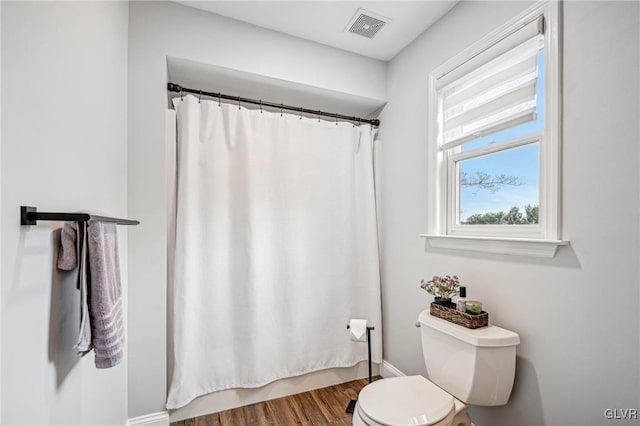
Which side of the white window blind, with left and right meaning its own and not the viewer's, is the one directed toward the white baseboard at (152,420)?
front

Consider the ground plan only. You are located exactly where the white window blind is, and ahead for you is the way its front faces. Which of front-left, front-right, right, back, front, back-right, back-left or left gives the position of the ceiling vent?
front-right

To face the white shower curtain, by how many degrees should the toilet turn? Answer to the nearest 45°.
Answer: approximately 45° to its right

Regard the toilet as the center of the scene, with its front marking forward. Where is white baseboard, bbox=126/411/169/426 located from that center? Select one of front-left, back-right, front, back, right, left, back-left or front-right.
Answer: front-right

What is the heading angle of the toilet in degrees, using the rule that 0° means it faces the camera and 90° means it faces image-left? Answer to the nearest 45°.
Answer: approximately 45°

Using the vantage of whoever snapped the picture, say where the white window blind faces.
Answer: facing the viewer and to the left of the viewer

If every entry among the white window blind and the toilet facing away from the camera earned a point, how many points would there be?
0
